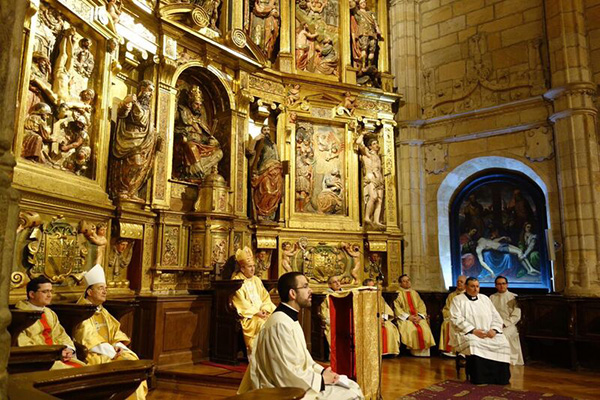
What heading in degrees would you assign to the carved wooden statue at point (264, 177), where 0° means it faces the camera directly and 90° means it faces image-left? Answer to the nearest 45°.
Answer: approximately 315°

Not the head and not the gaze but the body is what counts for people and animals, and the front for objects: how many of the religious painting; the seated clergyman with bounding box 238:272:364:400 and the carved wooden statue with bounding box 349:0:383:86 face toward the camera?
2

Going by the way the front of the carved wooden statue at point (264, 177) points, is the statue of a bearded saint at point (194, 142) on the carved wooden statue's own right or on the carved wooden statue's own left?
on the carved wooden statue's own right

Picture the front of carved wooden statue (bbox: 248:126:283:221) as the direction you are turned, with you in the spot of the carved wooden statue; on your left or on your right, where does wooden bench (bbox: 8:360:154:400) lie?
on your right

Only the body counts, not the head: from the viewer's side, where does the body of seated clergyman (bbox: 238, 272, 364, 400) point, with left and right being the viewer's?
facing to the right of the viewer

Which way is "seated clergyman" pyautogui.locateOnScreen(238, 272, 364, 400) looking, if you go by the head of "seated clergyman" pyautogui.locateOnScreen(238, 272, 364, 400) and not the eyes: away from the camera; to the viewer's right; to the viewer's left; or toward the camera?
to the viewer's right

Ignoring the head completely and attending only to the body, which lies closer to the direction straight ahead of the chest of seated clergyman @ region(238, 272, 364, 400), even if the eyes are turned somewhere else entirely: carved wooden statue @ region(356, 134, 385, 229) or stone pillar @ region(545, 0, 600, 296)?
the stone pillar
